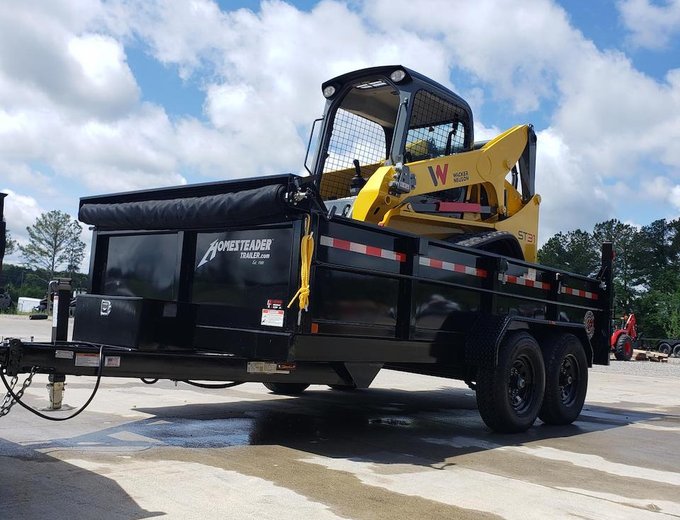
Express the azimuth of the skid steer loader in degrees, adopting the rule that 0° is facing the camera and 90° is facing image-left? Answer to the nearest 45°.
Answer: approximately 45°

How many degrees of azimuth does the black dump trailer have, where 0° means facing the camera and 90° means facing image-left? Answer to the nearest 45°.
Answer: approximately 45°
